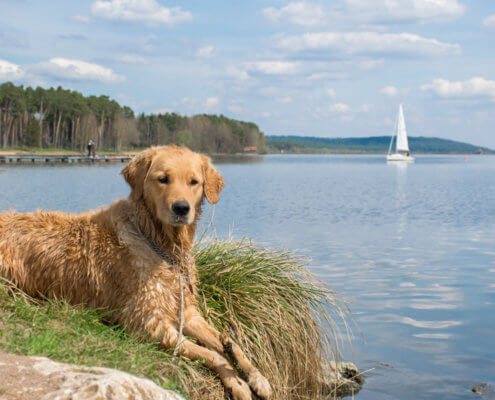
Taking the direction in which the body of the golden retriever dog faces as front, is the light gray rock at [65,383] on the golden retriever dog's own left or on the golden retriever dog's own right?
on the golden retriever dog's own right

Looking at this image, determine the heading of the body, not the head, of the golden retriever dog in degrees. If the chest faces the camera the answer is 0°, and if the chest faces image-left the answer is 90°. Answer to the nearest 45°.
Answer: approximately 315°
